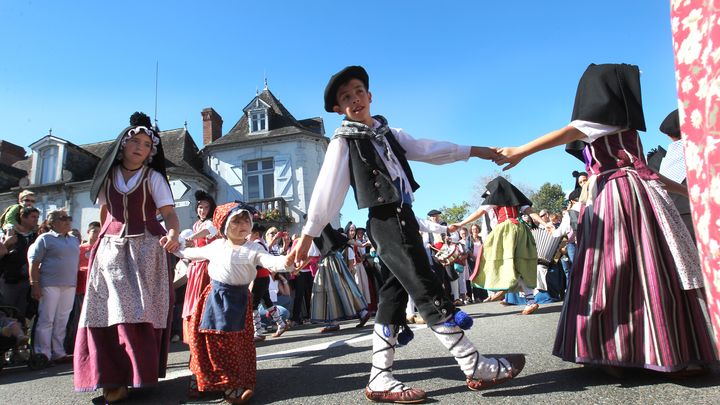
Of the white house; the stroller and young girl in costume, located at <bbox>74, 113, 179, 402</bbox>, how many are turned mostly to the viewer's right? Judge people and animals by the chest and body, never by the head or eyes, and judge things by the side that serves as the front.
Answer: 1

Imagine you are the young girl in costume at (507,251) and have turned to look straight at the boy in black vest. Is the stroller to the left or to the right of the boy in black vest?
right

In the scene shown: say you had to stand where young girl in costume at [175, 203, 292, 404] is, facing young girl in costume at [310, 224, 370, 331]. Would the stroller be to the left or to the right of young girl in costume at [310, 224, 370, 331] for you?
left

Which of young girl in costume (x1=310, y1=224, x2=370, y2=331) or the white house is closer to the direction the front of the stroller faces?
the young girl in costume

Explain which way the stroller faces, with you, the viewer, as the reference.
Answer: facing to the right of the viewer
